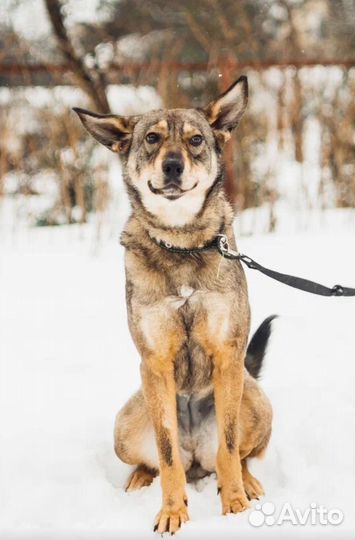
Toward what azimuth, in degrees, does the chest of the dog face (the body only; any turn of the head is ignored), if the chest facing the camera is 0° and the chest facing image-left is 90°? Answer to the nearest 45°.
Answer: approximately 0°

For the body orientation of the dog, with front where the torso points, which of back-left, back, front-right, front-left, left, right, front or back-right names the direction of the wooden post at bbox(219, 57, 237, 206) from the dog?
back
